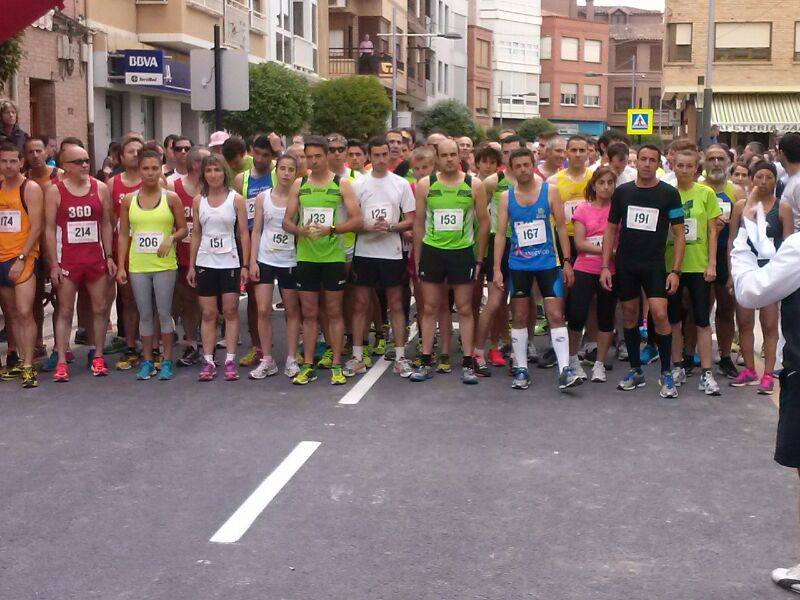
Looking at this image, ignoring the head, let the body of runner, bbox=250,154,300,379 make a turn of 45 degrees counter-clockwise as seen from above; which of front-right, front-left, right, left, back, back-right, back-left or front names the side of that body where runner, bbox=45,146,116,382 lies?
back-right

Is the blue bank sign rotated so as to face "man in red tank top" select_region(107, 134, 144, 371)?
yes

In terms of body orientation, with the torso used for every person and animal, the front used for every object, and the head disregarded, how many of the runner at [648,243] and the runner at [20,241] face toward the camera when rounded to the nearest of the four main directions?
2

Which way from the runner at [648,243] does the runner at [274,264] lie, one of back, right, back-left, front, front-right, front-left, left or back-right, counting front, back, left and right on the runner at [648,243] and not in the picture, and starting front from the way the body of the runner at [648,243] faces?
right

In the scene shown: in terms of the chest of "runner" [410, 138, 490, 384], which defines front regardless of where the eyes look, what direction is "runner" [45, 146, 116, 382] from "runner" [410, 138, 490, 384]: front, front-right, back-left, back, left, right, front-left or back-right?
right

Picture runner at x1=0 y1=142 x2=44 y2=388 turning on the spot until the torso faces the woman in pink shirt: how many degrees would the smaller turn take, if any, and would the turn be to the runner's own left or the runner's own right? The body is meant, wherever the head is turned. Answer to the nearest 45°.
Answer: approximately 90° to the runner's own left

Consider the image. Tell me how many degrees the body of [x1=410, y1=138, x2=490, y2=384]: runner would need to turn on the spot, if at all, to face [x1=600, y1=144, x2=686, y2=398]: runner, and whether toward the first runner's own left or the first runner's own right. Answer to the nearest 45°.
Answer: approximately 90° to the first runner's own left

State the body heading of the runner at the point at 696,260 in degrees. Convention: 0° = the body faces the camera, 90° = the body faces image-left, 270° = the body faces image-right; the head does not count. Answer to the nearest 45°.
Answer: approximately 0°

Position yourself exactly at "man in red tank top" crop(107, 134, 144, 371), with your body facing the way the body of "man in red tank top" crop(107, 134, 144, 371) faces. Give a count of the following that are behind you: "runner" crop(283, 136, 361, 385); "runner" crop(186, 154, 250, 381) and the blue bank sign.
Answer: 1

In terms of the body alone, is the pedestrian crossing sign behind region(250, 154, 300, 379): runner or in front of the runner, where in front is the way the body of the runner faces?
behind

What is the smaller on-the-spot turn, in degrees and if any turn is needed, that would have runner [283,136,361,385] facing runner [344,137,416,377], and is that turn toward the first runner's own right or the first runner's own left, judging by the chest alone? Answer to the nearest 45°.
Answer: approximately 135° to the first runner's own left

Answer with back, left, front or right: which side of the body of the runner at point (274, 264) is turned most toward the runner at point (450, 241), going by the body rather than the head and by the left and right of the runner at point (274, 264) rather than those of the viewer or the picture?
left
